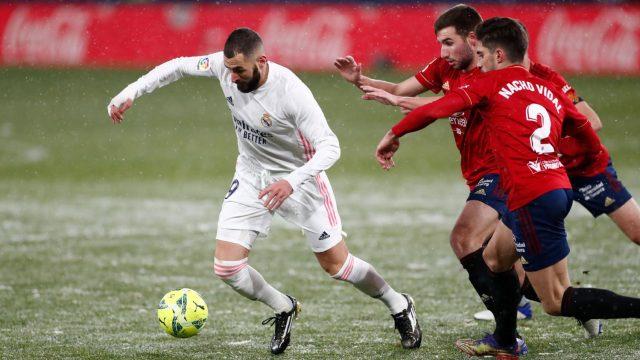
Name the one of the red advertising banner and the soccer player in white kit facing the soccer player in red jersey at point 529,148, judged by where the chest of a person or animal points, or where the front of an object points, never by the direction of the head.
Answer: the red advertising banner

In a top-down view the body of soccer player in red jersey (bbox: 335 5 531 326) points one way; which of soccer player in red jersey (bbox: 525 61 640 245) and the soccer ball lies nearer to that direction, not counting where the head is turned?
the soccer ball

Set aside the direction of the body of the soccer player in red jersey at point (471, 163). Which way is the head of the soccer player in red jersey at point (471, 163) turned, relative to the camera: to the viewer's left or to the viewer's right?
to the viewer's left

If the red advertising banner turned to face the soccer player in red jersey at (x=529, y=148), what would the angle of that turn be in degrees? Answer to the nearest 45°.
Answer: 0° — it already faces them

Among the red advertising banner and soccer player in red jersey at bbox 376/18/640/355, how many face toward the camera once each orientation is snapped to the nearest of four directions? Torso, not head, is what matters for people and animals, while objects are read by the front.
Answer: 1

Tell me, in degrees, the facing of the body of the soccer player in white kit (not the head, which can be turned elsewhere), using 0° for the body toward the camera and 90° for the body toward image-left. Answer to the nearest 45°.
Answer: approximately 45°

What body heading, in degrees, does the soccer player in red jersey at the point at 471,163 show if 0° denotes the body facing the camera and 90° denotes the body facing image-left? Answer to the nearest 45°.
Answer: approximately 45°

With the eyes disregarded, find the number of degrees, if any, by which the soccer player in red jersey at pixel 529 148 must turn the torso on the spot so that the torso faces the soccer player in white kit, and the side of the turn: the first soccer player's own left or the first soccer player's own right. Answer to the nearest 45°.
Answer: approximately 45° to the first soccer player's own left

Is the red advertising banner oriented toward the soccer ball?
yes

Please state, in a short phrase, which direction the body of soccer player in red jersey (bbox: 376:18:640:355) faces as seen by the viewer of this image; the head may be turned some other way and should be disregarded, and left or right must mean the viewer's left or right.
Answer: facing away from the viewer and to the left of the viewer

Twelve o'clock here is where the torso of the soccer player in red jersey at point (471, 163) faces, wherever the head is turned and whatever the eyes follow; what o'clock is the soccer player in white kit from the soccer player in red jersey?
The soccer player in white kit is roughly at 1 o'clock from the soccer player in red jersey.
